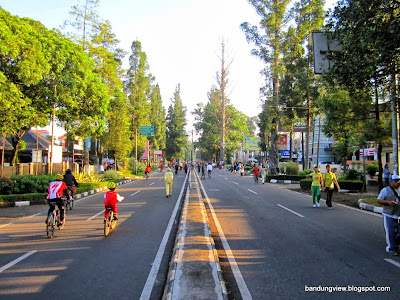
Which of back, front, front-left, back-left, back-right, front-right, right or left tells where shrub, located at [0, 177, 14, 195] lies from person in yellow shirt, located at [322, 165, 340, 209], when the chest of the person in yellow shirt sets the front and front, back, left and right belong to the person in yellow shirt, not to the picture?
right

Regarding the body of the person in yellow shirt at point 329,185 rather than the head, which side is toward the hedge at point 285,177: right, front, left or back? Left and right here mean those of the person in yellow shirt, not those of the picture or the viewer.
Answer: back

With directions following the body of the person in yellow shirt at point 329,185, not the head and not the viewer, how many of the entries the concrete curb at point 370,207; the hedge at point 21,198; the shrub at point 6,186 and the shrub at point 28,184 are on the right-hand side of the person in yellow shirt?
3

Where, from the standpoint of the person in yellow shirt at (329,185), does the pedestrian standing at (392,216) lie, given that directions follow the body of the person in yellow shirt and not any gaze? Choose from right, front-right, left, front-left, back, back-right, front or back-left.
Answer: front

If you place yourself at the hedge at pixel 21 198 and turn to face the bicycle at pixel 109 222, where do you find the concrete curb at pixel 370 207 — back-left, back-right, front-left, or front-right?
front-left

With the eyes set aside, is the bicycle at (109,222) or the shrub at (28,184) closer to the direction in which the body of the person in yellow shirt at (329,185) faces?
the bicycle

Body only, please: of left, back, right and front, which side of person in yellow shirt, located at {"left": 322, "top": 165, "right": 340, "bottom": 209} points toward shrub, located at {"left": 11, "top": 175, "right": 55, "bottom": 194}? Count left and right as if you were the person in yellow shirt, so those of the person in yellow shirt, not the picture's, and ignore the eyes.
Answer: right

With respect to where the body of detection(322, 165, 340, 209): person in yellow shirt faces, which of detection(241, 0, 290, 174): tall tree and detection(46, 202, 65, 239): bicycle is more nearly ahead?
the bicycle

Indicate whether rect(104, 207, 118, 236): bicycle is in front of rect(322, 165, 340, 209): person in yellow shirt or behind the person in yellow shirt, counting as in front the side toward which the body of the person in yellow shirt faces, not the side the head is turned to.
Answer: in front

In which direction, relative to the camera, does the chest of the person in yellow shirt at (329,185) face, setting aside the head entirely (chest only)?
toward the camera

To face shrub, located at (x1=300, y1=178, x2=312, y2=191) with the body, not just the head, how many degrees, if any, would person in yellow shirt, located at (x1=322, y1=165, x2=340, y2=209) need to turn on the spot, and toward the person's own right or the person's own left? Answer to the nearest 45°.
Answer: approximately 180°

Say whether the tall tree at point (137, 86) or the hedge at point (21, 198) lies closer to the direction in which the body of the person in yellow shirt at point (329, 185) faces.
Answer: the hedge

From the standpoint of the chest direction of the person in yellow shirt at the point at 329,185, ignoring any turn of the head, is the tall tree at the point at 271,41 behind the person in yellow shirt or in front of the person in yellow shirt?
behind

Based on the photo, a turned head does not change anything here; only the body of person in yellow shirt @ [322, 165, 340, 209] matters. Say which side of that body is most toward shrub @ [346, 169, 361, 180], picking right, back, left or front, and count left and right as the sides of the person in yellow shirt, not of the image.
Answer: back

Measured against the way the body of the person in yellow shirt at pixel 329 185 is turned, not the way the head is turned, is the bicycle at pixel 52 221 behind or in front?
in front
